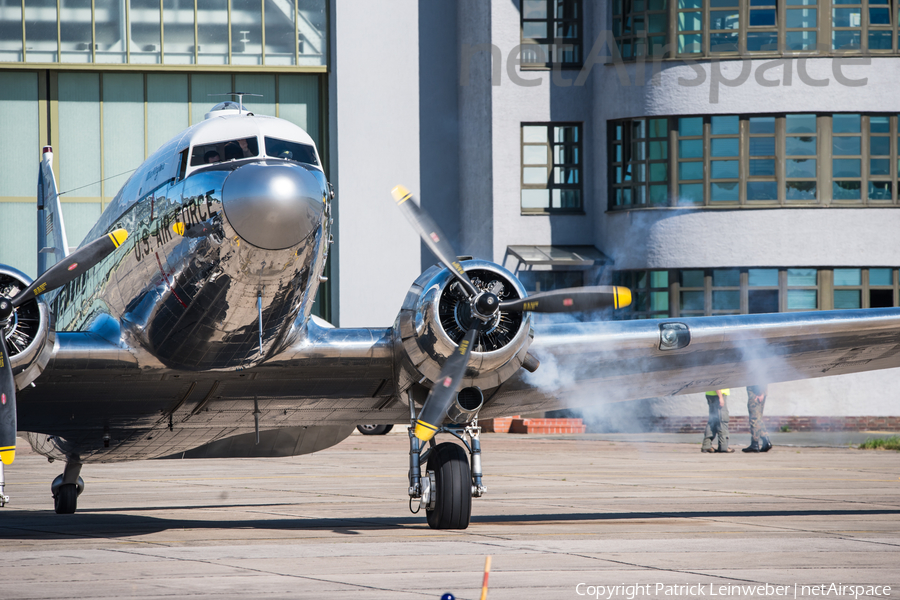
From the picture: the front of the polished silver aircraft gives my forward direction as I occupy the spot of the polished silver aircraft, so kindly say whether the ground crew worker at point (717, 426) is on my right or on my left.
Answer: on my left

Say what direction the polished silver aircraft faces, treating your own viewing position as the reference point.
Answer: facing the viewer and to the right of the viewer

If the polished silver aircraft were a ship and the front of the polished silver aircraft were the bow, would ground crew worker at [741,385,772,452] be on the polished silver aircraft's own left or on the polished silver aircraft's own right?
on the polished silver aircraft's own left
